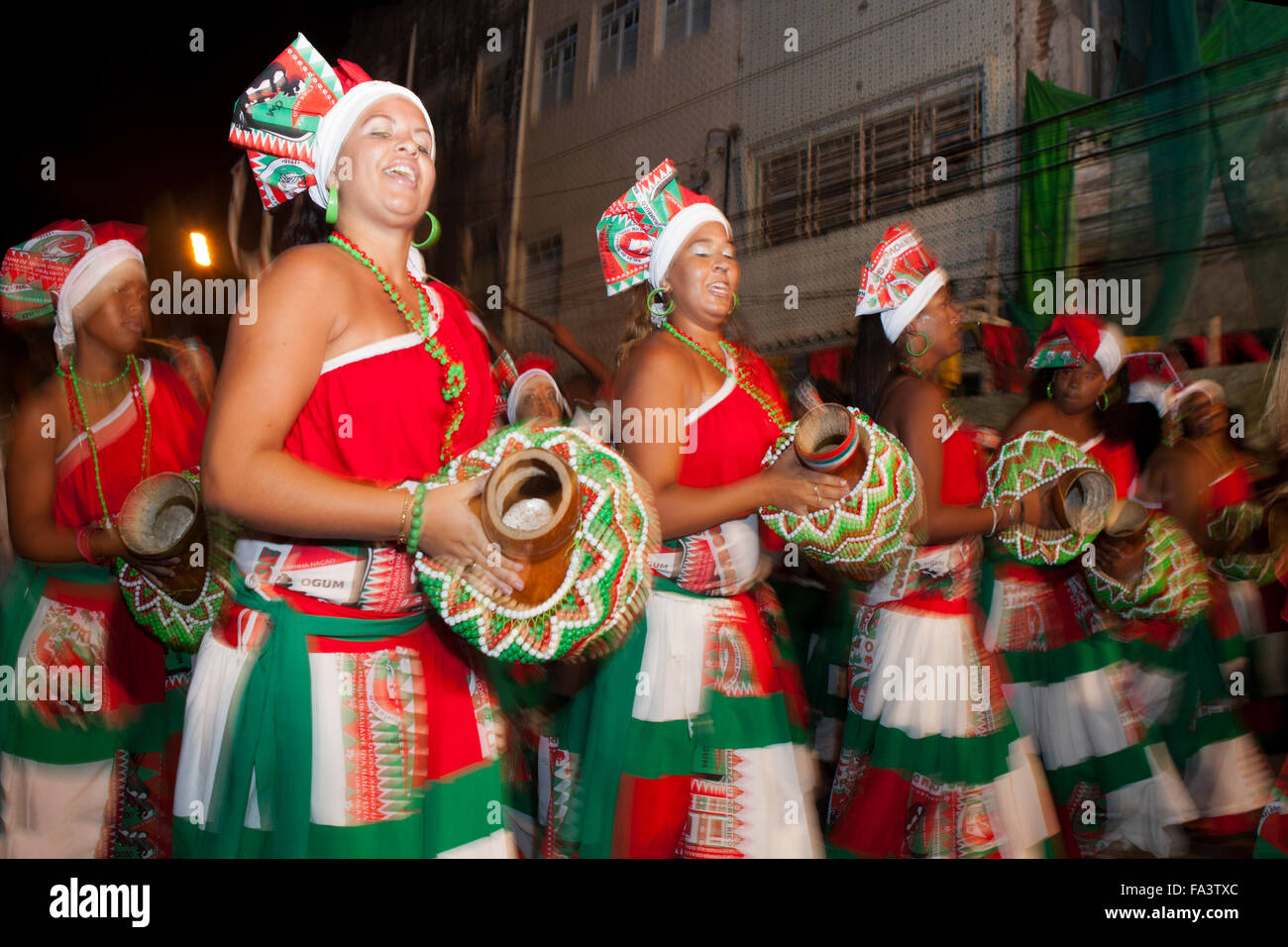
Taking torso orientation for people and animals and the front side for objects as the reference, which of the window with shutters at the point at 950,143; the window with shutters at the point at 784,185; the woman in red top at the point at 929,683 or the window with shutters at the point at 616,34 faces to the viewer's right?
the woman in red top

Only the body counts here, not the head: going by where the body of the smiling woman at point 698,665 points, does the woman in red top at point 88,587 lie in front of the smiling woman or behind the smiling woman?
behind

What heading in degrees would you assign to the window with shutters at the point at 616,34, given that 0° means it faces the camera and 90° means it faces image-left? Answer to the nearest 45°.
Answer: approximately 45°

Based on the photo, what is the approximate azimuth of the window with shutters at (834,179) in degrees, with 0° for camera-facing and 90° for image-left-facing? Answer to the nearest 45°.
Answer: approximately 45°

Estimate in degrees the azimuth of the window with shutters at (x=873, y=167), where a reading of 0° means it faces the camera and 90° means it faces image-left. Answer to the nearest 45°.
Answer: approximately 45°

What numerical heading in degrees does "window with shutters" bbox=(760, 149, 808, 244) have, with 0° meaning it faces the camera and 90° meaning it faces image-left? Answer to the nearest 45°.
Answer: approximately 45°

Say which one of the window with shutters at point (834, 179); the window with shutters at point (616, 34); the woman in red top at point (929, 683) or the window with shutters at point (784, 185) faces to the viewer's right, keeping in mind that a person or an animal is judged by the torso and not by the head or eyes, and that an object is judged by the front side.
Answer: the woman in red top

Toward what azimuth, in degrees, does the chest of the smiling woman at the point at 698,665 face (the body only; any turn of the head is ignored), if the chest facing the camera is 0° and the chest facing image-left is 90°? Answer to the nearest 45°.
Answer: approximately 315°

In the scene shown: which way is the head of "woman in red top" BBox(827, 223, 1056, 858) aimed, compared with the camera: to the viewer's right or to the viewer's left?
to the viewer's right

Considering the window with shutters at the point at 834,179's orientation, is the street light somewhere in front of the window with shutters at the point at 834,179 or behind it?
in front

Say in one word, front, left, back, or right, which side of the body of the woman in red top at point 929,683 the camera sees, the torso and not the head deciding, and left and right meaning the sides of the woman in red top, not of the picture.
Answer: right

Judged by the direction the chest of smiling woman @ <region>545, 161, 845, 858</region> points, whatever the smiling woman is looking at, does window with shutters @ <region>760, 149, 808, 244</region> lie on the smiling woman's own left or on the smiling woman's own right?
on the smiling woman's own left
